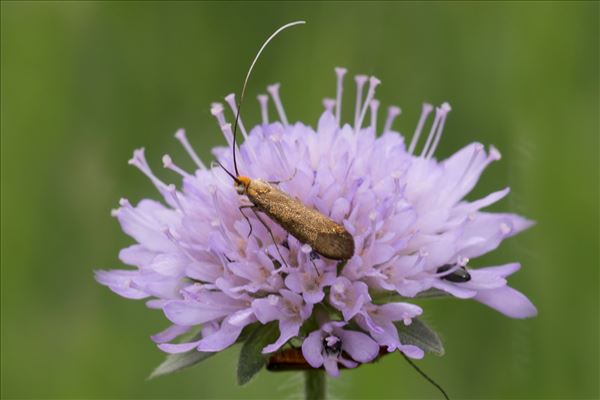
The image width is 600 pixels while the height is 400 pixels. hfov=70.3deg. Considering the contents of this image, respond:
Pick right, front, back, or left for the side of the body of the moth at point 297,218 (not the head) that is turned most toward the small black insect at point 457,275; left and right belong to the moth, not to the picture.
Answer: back

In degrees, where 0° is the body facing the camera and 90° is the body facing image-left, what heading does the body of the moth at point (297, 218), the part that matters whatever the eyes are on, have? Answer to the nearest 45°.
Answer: approximately 90°
